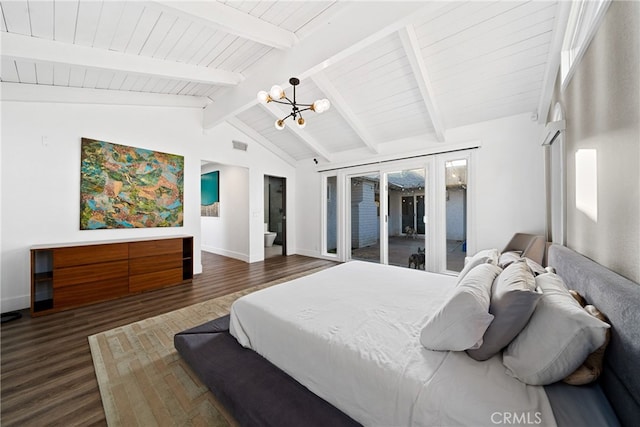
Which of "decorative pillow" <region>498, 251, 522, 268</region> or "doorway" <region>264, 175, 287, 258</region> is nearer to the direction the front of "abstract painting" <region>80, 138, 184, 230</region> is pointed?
the decorative pillow

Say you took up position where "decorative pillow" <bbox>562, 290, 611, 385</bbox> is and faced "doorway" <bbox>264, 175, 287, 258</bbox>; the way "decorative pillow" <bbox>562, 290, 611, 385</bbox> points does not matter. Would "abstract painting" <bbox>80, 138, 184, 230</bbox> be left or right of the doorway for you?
left

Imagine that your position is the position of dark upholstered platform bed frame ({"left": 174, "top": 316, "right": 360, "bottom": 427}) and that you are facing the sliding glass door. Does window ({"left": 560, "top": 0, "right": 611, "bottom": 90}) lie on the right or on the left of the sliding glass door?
right

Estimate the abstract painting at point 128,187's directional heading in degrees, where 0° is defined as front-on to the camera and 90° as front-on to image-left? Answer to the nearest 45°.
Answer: approximately 315°

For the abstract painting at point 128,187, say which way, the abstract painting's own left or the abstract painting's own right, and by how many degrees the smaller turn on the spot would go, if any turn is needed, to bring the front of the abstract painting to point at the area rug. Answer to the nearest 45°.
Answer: approximately 45° to the abstract painting's own right

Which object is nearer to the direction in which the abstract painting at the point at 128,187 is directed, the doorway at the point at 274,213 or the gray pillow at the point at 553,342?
the gray pillow

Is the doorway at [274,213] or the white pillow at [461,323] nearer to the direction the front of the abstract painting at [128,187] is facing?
the white pillow
